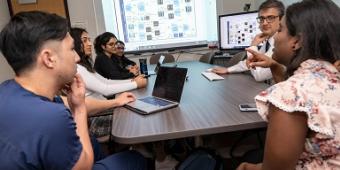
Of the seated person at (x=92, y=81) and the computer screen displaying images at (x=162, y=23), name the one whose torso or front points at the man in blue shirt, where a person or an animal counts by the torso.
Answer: the computer screen displaying images

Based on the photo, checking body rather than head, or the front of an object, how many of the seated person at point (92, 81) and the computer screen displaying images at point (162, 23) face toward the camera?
1

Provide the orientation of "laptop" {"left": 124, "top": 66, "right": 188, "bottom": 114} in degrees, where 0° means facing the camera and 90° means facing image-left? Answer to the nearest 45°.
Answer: approximately 45°

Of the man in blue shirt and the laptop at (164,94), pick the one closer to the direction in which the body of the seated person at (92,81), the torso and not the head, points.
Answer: the laptop

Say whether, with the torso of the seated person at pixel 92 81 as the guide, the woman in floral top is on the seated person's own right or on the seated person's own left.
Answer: on the seated person's own right

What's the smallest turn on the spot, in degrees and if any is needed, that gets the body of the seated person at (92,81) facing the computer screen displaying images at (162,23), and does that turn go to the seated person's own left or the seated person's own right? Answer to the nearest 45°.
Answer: approximately 90° to the seated person's own left

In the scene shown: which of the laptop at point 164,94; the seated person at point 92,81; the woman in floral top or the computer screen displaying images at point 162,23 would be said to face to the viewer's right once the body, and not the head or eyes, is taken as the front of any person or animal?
the seated person

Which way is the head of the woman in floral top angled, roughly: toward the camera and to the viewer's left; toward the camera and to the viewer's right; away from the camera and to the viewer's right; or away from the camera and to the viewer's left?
away from the camera and to the viewer's left

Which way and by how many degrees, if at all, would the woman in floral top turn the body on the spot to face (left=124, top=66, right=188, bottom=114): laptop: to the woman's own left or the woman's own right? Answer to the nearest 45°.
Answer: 0° — they already face it

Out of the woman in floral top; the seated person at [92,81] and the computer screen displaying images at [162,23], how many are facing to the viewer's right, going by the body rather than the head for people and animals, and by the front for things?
1

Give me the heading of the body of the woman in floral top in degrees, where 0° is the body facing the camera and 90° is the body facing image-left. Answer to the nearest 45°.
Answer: approximately 135°

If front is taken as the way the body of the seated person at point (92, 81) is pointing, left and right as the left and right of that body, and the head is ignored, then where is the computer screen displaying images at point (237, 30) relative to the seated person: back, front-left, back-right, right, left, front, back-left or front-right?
front-left

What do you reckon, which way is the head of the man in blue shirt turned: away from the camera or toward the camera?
away from the camera

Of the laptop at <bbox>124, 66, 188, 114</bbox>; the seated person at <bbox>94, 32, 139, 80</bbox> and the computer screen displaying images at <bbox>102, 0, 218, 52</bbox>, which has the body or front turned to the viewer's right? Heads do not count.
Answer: the seated person

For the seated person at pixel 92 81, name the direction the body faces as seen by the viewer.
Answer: to the viewer's right

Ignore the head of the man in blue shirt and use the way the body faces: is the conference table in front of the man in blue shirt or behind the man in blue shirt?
in front

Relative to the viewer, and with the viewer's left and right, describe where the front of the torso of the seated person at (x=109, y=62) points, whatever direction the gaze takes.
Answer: facing to the right of the viewer
